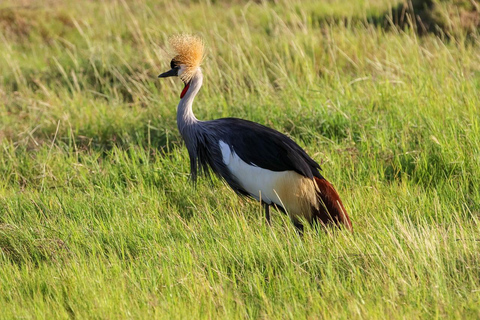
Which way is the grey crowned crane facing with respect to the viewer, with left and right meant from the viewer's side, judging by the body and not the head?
facing to the left of the viewer
